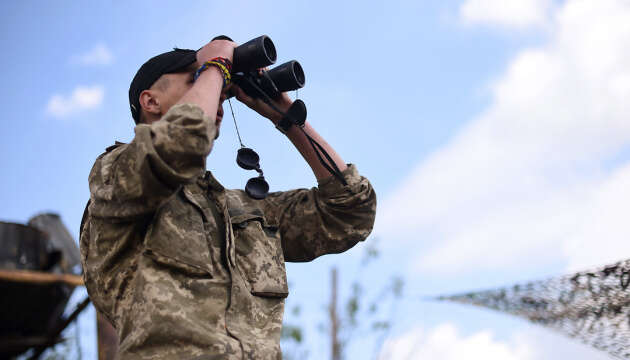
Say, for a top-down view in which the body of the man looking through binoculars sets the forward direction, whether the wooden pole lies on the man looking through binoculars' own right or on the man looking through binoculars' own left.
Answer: on the man looking through binoculars' own left

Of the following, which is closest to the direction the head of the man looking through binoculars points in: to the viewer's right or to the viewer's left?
to the viewer's right

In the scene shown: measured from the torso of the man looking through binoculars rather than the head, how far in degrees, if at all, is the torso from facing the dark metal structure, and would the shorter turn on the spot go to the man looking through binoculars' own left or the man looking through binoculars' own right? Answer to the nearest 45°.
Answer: approximately 135° to the man looking through binoculars' own left

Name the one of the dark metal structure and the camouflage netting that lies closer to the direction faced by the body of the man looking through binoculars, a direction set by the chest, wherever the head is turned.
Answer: the camouflage netting

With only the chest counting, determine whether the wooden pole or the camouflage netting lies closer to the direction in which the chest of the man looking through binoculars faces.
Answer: the camouflage netting

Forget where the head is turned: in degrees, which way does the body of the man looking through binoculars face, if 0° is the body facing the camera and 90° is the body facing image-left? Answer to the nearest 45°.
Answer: approximately 315°
